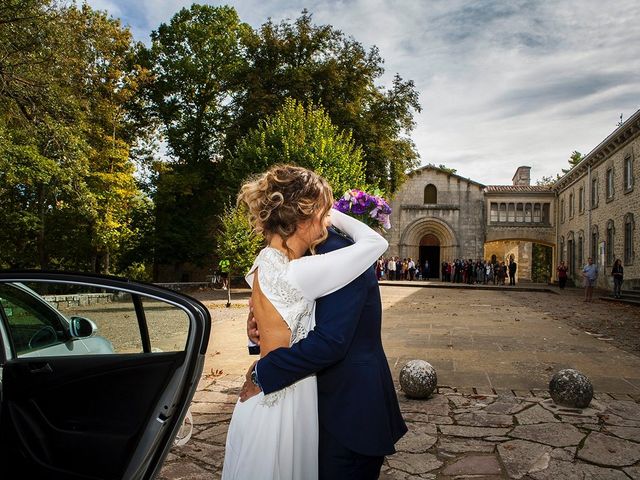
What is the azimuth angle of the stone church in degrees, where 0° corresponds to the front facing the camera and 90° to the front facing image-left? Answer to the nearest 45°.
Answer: approximately 0°

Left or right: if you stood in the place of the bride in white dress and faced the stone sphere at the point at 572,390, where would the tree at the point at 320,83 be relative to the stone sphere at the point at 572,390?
left

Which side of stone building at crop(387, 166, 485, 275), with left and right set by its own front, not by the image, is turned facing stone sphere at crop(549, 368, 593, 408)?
front

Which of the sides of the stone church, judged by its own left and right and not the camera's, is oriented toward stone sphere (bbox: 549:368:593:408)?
front

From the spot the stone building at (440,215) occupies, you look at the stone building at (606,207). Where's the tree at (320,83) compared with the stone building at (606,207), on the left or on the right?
right

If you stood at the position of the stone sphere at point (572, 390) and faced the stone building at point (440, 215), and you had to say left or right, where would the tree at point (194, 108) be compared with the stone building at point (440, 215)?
left

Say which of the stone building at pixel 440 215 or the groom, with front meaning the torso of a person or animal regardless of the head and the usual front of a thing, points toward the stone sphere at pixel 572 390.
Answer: the stone building
